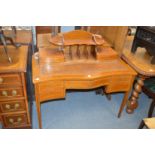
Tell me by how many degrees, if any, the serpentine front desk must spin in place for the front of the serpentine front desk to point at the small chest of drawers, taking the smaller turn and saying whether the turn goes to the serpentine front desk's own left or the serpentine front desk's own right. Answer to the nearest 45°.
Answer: approximately 90° to the serpentine front desk's own right

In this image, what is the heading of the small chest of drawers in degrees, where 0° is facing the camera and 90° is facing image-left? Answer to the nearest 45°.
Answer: approximately 0°

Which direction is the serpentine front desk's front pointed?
toward the camera

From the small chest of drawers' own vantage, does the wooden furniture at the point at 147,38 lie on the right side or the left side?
on its left

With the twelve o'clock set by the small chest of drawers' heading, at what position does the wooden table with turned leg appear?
The wooden table with turned leg is roughly at 9 o'clock from the small chest of drawers.

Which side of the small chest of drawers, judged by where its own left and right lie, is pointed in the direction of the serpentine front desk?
left

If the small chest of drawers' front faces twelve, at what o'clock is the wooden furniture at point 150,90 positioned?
The wooden furniture is roughly at 9 o'clock from the small chest of drawers.

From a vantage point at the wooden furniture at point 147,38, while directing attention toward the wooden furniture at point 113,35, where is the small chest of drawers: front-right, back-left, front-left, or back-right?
front-left

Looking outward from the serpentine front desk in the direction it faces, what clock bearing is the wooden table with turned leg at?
The wooden table with turned leg is roughly at 8 o'clock from the serpentine front desk.

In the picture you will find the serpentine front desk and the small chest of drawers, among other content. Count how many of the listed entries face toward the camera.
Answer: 2

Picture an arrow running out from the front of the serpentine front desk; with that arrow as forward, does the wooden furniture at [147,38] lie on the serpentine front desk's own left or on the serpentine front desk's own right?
on the serpentine front desk's own left

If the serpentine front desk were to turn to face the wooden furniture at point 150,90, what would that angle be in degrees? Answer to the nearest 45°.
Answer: approximately 90° to its left
